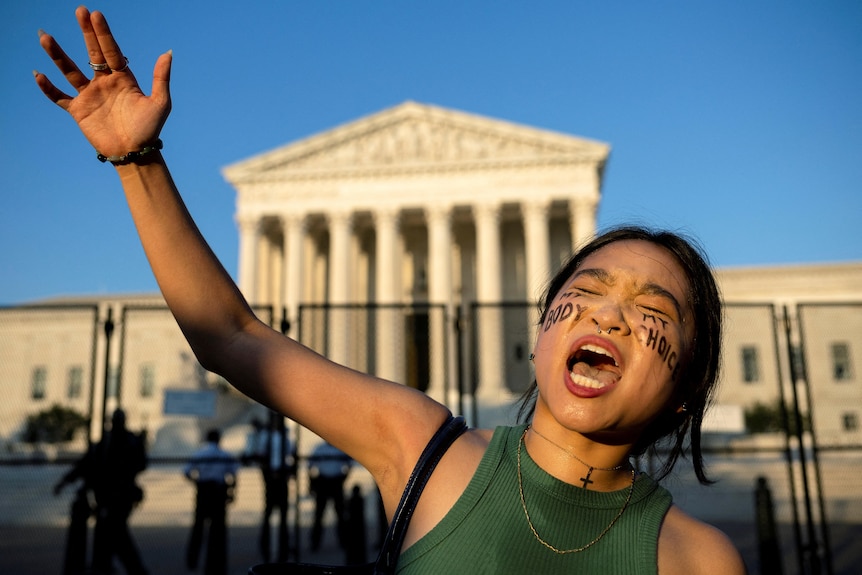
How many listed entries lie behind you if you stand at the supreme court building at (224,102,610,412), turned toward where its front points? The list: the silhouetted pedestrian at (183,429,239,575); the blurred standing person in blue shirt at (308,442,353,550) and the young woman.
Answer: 0

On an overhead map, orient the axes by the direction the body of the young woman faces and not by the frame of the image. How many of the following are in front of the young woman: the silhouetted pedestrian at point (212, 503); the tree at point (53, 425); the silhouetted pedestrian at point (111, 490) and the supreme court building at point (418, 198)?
0

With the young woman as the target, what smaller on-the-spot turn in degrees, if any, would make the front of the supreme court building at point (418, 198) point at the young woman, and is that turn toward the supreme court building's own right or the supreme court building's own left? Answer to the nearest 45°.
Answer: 0° — it already faces them

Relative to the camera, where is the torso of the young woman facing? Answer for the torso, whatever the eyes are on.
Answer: toward the camera

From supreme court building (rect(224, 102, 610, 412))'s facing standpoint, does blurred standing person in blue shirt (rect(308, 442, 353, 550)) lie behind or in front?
in front

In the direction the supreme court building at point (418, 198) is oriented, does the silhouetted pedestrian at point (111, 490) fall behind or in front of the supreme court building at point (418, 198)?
in front

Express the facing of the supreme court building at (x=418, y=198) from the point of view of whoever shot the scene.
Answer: facing the viewer

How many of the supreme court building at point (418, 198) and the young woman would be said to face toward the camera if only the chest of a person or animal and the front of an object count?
2

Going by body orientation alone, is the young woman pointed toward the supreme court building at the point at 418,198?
no

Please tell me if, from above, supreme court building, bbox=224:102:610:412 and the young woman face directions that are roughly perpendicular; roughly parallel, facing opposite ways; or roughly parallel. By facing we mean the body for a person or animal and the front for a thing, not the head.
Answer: roughly parallel

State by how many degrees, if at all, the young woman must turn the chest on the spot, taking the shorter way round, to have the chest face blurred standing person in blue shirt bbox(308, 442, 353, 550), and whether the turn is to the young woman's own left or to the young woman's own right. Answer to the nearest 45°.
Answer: approximately 180°

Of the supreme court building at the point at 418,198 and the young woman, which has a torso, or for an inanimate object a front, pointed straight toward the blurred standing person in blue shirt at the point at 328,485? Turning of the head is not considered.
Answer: the supreme court building

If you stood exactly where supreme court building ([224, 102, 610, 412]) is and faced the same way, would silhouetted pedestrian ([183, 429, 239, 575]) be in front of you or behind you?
in front

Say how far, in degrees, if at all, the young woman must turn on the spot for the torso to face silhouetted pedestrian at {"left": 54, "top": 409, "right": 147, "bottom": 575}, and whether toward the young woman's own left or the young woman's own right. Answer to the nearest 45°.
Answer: approximately 135° to the young woman's own right
